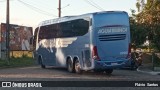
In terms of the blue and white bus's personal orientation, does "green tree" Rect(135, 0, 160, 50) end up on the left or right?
on its right

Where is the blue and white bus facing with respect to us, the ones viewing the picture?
facing away from the viewer and to the left of the viewer
